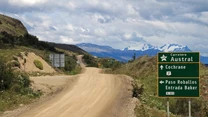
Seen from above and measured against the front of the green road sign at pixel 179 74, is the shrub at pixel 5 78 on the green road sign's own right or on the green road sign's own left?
on the green road sign's own right

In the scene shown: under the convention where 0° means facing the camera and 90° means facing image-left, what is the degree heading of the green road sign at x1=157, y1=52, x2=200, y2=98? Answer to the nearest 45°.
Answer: approximately 0°
